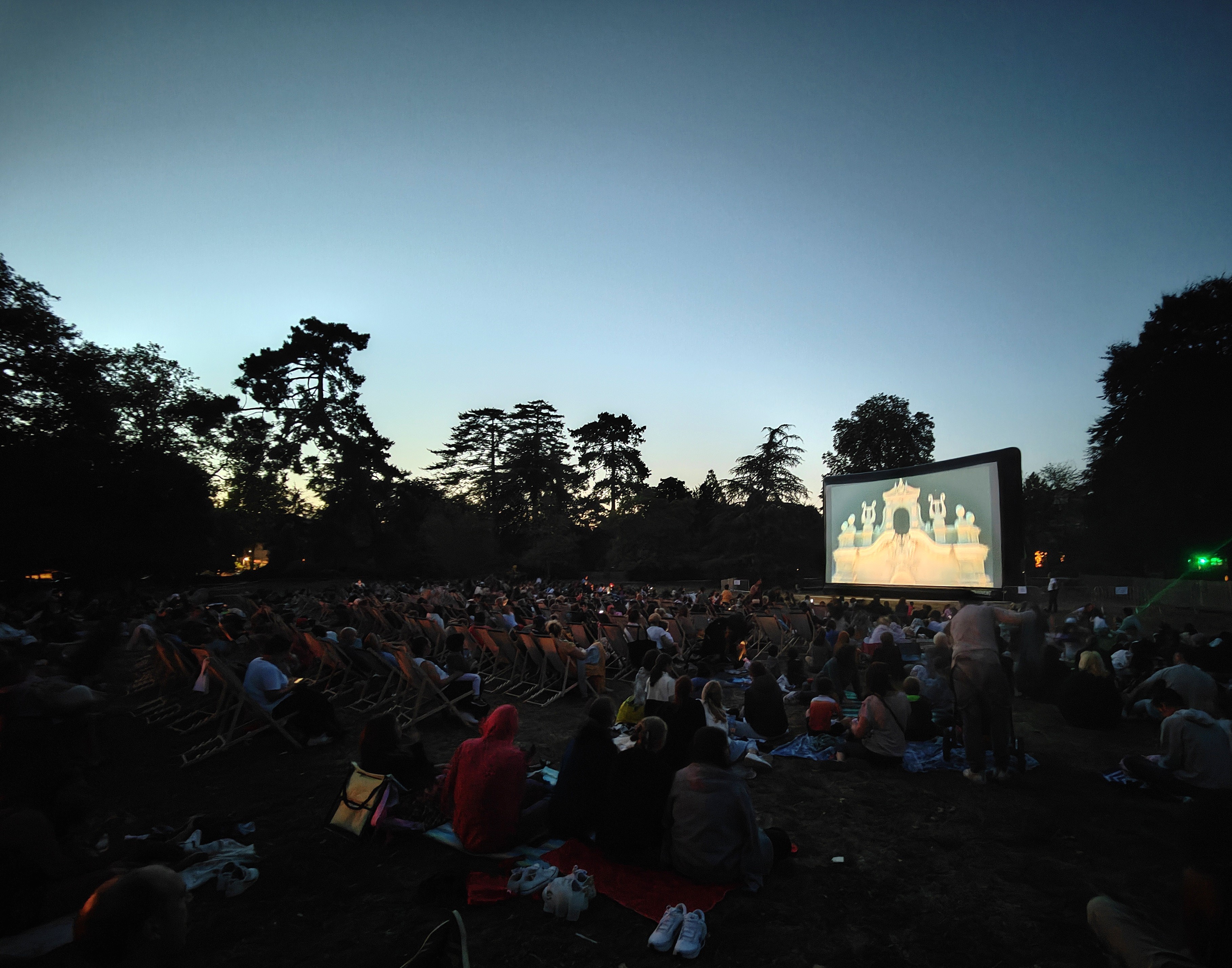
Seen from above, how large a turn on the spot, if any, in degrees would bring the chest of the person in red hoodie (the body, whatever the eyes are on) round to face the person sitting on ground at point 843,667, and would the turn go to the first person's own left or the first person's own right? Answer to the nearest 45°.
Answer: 0° — they already face them

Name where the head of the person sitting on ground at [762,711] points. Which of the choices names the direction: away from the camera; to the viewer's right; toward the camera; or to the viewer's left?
away from the camera

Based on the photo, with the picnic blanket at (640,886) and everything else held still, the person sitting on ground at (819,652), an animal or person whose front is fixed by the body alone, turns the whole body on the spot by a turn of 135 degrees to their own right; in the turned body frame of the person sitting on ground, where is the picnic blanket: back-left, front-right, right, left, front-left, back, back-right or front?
front-right

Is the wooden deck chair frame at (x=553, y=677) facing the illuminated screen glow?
yes

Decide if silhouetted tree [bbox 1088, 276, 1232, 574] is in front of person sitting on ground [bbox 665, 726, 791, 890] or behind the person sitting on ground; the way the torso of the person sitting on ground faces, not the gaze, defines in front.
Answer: in front

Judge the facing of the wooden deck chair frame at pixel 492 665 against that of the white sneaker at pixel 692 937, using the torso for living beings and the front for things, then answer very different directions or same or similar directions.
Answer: very different directions

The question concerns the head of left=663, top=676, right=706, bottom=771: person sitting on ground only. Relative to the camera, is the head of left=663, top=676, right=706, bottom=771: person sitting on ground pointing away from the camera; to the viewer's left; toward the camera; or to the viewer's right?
away from the camera

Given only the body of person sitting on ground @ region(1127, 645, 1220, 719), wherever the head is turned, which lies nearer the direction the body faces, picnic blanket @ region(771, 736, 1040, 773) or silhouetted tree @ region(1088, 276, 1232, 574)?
the silhouetted tree

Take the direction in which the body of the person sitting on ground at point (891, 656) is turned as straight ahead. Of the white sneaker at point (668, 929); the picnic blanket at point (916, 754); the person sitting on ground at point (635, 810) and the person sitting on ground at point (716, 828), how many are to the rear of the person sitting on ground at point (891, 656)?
4

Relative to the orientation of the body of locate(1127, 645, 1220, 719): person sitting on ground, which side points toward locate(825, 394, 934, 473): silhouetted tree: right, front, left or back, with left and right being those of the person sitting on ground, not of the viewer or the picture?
front

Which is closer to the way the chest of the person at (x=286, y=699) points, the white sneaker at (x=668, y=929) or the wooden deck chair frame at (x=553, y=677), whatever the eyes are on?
the wooden deck chair frame

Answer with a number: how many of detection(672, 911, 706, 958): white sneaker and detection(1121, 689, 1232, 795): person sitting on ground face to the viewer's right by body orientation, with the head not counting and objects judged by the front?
0

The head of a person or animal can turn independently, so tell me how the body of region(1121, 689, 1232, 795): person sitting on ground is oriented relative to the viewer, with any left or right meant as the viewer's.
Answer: facing away from the viewer and to the left of the viewer

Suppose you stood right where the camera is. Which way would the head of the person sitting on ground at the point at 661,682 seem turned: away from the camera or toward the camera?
away from the camera
